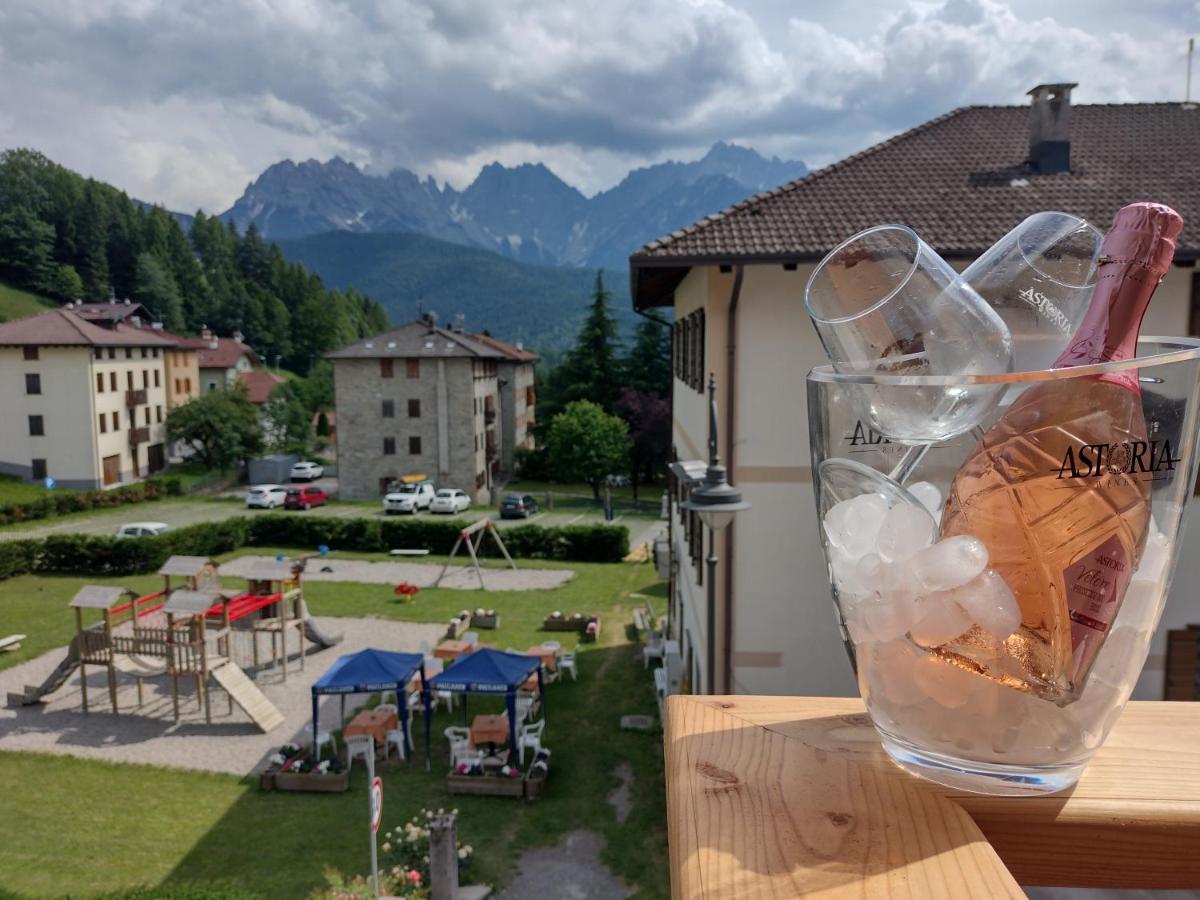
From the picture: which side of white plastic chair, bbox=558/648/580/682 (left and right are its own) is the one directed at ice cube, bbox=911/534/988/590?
left

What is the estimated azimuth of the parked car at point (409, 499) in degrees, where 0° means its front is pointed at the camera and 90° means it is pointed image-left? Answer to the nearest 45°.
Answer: approximately 45°

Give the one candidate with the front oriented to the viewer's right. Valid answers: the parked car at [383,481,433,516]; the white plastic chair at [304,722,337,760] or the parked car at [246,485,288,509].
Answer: the white plastic chair

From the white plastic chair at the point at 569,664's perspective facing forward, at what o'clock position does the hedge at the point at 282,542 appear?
The hedge is roughly at 2 o'clock from the white plastic chair.

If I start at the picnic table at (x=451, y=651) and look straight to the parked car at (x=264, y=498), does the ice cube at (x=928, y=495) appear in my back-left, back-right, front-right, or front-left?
back-left

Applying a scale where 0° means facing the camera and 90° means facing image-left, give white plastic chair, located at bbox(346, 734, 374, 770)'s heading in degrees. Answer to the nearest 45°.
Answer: approximately 225°

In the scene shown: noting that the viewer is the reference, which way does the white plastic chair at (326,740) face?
facing to the right of the viewer

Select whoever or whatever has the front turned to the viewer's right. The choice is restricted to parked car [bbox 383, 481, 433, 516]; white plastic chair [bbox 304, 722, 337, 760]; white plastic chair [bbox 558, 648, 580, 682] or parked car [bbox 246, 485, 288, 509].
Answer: white plastic chair [bbox 304, 722, 337, 760]
